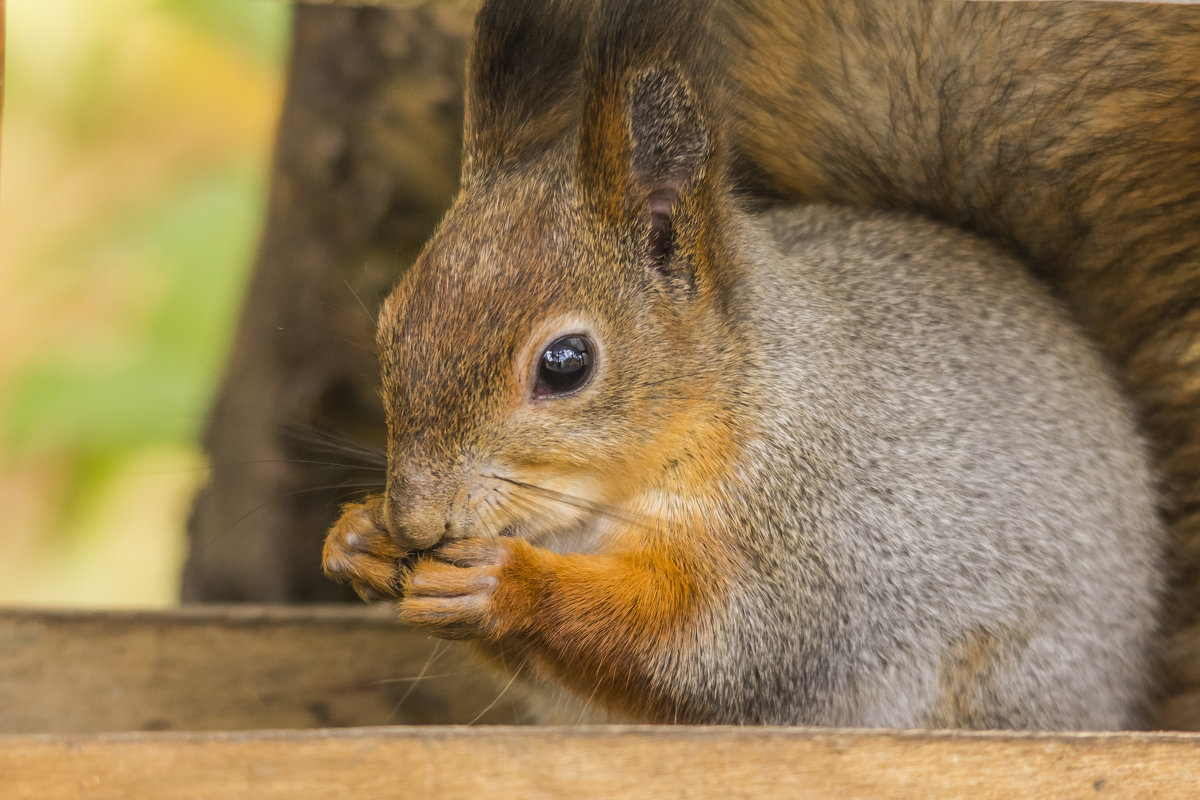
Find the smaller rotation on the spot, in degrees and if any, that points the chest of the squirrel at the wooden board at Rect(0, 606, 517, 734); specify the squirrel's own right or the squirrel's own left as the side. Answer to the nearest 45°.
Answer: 0° — it already faces it

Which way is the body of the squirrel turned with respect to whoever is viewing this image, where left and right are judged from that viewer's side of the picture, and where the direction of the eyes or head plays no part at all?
facing to the left of the viewer
